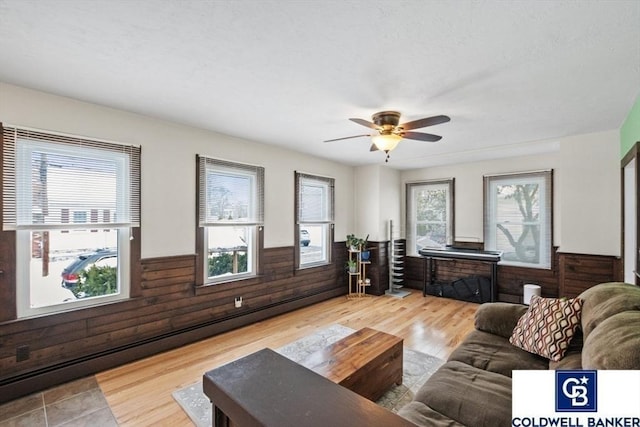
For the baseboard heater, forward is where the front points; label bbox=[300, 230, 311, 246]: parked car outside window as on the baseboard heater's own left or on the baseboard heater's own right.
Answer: on the baseboard heater's own left

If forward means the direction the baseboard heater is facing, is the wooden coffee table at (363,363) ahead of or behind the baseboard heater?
ahead

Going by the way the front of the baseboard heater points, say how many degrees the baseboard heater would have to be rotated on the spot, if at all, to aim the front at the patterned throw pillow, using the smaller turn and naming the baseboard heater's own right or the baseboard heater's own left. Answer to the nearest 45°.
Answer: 0° — it already faces it

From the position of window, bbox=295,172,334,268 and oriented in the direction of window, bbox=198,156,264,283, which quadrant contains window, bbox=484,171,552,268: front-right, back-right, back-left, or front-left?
back-left

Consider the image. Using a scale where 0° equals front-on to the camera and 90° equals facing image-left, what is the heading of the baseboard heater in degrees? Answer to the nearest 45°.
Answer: approximately 315°

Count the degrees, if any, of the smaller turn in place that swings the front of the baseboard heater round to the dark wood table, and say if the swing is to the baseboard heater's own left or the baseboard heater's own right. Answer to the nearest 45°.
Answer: approximately 45° to the baseboard heater's own right

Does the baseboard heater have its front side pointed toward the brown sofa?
yes

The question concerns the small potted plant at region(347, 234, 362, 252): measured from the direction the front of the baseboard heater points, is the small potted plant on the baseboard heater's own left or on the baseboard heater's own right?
on the baseboard heater's own left

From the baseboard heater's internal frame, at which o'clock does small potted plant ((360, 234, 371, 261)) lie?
The small potted plant is roughly at 10 o'clock from the baseboard heater.
